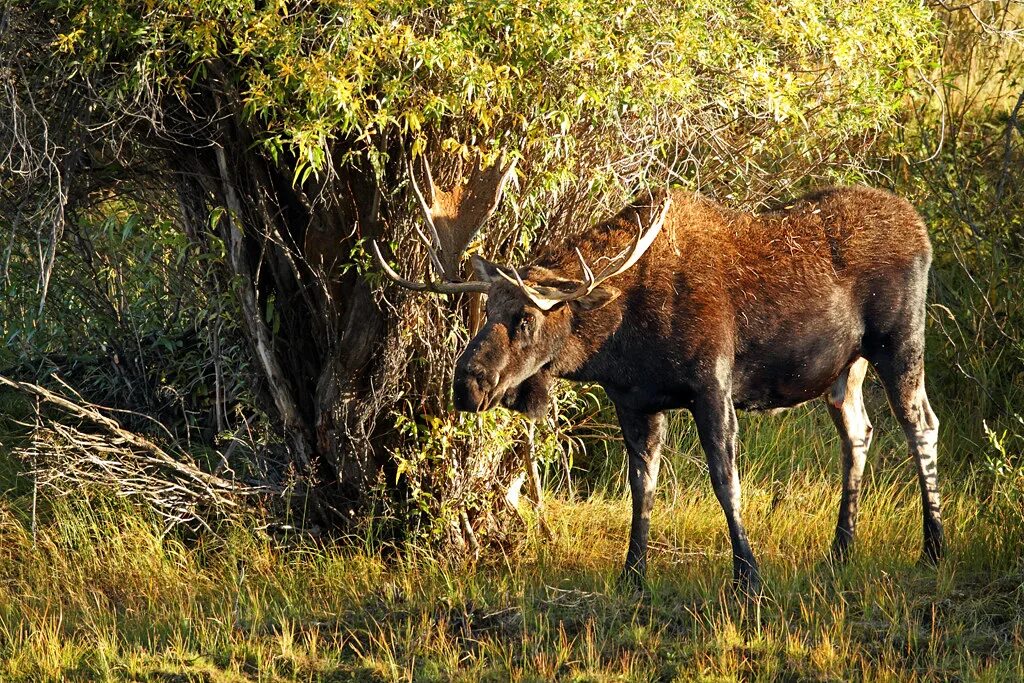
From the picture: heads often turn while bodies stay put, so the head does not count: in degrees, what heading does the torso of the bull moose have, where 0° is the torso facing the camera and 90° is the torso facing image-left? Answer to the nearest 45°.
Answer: approximately 45°
